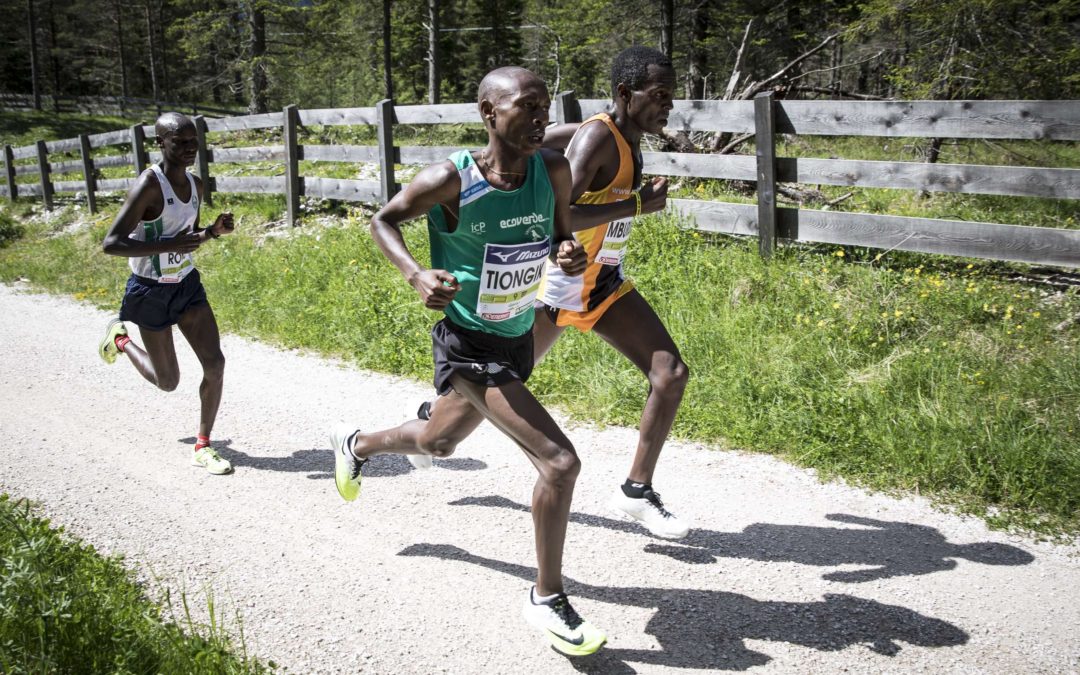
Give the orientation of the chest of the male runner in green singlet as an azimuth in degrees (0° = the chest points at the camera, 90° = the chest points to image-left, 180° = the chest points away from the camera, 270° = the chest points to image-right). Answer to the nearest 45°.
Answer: approximately 315°

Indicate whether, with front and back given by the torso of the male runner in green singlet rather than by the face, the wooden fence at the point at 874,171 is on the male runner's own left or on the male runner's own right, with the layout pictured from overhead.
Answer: on the male runner's own left
